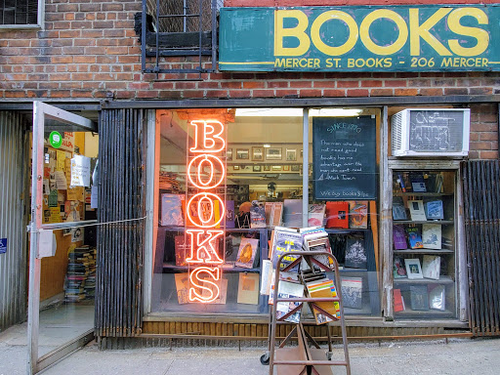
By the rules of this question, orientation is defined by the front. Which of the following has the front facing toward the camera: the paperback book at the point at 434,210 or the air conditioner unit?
the paperback book

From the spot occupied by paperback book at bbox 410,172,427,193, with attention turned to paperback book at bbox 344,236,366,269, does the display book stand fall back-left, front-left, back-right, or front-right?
front-left

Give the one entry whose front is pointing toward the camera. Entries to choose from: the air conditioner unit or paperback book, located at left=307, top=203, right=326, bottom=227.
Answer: the paperback book

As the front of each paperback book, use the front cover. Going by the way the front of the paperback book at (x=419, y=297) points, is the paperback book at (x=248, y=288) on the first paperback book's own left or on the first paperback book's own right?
on the first paperback book's own right

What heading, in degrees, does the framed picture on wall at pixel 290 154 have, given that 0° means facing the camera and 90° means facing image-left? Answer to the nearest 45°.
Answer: approximately 0°

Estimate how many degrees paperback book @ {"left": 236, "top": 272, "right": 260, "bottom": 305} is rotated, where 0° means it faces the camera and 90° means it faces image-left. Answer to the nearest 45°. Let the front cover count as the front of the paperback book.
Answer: approximately 0°

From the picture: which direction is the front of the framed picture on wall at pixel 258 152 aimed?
toward the camera

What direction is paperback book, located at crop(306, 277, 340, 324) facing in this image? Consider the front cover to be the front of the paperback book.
toward the camera

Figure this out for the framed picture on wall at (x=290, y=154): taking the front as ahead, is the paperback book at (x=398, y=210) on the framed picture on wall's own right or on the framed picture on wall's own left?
on the framed picture on wall's own left

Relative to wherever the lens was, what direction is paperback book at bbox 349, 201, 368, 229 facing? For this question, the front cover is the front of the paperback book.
facing the viewer
